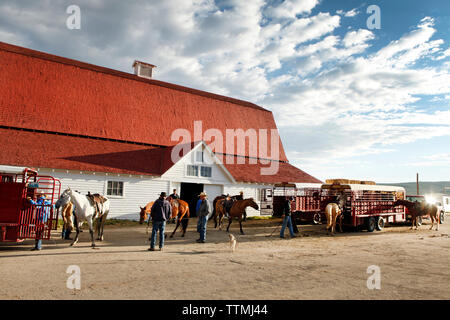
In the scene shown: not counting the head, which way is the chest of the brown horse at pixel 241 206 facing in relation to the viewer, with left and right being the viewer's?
facing the viewer and to the right of the viewer

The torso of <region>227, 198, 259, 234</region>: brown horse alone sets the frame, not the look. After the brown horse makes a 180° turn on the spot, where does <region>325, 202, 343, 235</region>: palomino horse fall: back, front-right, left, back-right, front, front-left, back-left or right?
back-right

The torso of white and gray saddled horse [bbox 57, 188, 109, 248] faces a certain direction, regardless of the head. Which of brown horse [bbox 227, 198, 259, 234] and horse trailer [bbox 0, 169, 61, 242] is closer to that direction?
the horse trailer

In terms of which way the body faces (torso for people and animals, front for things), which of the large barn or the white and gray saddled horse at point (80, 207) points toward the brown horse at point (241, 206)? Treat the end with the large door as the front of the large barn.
the large barn

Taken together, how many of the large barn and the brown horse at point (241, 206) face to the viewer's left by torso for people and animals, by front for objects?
0

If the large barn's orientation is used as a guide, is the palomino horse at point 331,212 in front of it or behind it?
in front

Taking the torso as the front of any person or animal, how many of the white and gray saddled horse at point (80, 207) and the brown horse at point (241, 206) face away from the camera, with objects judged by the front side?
0

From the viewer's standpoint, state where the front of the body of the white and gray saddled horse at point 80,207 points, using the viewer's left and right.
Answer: facing the viewer and to the left of the viewer

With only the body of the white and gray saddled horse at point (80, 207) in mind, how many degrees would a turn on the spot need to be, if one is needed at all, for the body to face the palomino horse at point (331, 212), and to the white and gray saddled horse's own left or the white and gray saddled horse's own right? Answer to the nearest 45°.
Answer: approximately 135° to the white and gray saddled horse's own left

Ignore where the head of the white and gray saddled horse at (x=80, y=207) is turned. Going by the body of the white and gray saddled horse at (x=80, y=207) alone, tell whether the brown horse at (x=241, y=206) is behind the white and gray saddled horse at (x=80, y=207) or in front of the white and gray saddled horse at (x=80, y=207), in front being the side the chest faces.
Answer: behind

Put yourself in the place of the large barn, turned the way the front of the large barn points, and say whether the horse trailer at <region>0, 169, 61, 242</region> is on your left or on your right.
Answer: on your right
